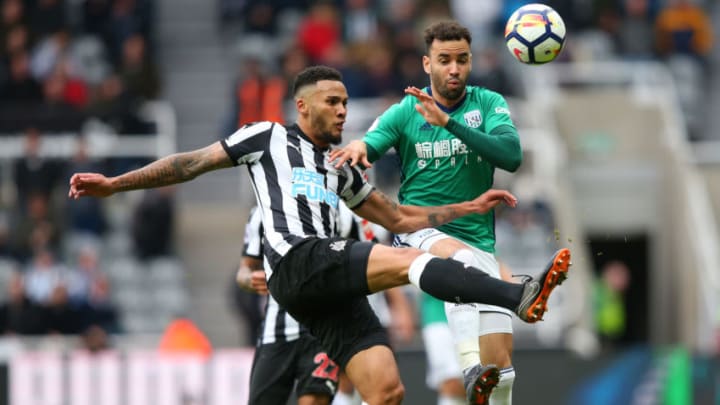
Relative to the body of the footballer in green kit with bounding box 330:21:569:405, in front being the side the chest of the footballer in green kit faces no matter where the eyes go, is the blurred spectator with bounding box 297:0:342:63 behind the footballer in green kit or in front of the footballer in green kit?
behind

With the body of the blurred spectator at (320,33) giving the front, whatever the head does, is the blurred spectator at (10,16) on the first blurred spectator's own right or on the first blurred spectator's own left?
on the first blurred spectator's own right

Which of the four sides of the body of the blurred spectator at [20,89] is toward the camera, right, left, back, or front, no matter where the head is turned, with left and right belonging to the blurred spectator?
front

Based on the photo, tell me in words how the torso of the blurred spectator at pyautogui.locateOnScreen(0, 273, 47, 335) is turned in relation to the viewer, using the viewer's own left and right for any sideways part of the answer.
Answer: facing the viewer

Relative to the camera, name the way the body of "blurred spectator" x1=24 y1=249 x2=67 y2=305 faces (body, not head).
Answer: toward the camera

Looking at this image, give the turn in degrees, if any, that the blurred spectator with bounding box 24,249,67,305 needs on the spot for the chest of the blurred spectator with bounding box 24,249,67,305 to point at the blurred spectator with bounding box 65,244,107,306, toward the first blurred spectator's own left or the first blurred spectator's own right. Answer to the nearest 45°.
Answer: approximately 90° to the first blurred spectator's own left
